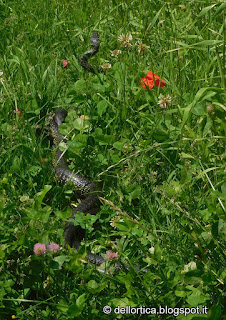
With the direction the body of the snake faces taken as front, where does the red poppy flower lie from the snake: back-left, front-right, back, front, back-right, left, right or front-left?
front-right

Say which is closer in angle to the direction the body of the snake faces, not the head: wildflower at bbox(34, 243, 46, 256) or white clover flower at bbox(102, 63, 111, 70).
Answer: the white clover flower

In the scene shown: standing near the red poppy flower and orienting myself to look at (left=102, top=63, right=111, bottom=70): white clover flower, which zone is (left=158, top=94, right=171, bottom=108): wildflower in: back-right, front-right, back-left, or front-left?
back-left

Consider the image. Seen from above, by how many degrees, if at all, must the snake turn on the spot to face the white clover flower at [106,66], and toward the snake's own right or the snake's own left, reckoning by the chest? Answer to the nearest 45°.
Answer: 0° — it already faces it

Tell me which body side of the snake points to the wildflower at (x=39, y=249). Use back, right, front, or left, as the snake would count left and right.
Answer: back

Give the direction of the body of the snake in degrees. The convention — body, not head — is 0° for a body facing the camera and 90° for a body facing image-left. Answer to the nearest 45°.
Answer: approximately 180°

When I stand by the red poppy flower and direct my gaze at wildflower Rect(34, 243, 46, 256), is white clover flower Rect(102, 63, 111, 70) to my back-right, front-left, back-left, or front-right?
back-right

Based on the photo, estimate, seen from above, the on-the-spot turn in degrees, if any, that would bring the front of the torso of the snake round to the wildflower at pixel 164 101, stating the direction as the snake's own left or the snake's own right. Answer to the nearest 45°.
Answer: approximately 45° to the snake's own right
